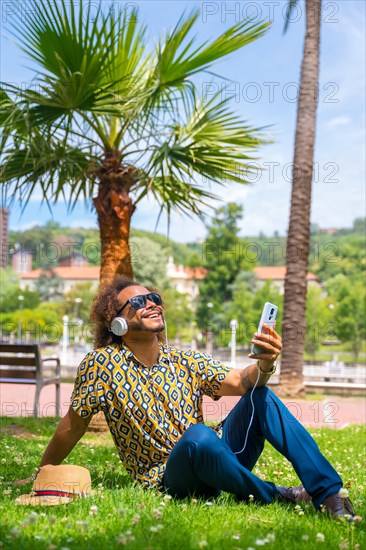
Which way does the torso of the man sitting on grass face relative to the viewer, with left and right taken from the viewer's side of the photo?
facing the viewer and to the right of the viewer

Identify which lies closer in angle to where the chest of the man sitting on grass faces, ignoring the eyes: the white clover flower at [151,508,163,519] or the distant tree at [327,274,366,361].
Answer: the white clover flower

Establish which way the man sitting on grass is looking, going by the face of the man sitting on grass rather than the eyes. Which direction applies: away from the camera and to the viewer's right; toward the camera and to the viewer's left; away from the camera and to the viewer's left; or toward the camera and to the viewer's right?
toward the camera and to the viewer's right

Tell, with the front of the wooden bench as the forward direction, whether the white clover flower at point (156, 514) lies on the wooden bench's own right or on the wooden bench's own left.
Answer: on the wooden bench's own right

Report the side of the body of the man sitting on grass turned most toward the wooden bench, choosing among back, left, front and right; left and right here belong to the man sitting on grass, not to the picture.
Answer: back

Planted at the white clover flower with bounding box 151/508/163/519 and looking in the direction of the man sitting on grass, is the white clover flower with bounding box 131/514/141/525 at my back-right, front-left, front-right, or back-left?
back-left

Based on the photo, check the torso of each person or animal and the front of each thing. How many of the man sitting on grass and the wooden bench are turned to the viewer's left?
0

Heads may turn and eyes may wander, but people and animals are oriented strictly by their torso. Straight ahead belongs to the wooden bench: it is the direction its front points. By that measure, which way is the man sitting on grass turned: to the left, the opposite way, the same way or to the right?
to the right

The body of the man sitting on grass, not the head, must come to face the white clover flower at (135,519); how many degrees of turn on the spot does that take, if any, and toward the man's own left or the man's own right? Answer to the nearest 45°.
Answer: approximately 45° to the man's own right

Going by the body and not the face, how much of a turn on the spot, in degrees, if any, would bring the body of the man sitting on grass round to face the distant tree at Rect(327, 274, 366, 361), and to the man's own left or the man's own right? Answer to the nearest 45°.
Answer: approximately 135° to the man's own left

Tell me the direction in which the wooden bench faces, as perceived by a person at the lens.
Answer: facing away from the viewer and to the right of the viewer
